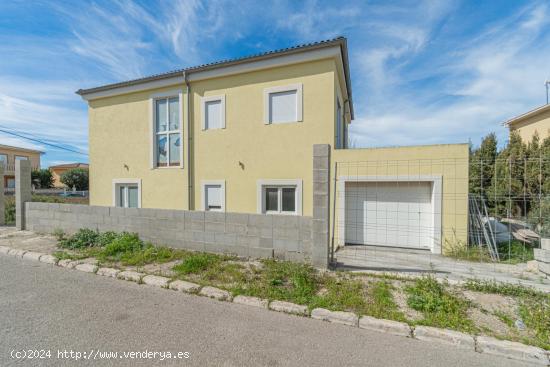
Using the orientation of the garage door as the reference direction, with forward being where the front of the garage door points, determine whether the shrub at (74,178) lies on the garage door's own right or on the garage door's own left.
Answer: on the garage door's own right

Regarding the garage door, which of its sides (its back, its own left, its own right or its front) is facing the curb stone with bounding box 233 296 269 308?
front

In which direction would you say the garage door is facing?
toward the camera

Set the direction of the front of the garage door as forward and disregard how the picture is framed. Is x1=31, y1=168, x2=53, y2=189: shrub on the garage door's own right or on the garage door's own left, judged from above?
on the garage door's own right

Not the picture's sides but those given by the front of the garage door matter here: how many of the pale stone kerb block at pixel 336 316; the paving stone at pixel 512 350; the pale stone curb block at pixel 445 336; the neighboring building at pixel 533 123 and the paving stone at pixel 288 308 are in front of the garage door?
4

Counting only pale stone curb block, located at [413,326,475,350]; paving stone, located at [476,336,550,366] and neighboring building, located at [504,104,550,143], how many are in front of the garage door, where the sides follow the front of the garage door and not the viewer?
2

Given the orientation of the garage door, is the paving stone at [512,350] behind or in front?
in front

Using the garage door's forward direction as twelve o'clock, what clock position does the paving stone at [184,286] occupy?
The paving stone is roughly at 1 o'clock from the garage door.

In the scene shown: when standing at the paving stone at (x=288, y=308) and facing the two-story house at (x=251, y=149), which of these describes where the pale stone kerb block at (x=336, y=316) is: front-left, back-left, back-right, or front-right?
back-right

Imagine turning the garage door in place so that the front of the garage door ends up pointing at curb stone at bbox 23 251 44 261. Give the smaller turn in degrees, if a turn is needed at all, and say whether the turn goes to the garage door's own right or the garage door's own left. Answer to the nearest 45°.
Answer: approximately 45° to the garage door's own right

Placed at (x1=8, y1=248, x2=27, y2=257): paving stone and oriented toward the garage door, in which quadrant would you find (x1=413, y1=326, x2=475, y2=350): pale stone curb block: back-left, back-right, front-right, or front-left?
front-right

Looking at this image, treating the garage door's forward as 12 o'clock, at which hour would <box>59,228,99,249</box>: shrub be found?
The shrub is roughly at 2 o'clock from the garage door.

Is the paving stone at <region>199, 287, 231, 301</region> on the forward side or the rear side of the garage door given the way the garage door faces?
on the forward side

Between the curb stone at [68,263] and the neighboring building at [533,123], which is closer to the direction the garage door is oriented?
the curb stone

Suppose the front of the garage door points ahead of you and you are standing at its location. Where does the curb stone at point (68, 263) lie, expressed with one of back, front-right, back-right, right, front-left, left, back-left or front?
front-right

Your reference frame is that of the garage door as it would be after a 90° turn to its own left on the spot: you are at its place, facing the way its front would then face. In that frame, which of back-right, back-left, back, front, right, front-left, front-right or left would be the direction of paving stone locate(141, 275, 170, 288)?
back-right

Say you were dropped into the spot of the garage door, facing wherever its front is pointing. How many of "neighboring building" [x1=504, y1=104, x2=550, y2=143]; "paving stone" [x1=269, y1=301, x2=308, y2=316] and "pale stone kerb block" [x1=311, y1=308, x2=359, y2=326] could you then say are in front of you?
2

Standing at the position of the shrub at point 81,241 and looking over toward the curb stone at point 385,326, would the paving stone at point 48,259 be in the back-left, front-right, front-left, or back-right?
front-right

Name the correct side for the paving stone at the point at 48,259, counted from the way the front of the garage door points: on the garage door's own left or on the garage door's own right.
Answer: on the garage door's own right

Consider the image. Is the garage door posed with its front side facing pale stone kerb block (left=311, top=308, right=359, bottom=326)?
yes
